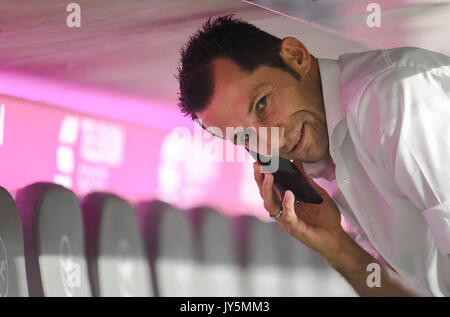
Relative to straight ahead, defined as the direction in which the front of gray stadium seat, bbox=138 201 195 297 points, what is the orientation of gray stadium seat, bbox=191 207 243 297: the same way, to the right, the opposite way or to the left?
the same way

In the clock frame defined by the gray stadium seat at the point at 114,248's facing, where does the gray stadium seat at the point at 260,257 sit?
the gray stadium seat at the point at 260,257 is roughly at 10 o'clock from the gray stadium seat at the point at 114,248.

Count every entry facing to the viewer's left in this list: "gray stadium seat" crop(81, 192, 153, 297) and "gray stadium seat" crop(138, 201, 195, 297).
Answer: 0

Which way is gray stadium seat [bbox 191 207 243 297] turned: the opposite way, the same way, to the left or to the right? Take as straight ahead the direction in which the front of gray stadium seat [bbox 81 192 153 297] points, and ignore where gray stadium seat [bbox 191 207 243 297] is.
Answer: the same way

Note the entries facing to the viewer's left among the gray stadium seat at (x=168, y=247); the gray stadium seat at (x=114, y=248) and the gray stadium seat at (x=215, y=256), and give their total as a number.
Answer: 0

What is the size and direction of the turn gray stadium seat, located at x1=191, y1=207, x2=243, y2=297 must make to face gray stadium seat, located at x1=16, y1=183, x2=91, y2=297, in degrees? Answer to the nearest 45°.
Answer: approximately 90° to its right

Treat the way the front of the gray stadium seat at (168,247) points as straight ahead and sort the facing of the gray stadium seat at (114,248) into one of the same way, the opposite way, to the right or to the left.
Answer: the same way

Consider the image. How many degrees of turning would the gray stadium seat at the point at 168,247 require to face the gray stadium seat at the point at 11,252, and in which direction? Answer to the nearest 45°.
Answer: approximately 90° to its right
